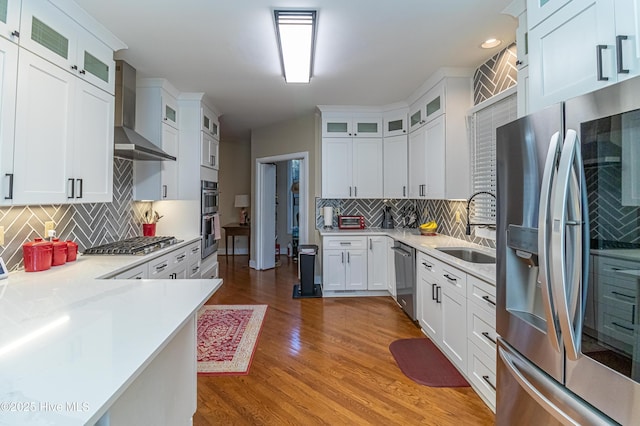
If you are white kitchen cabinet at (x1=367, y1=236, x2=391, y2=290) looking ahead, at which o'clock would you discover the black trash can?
The black trash can is roughly at 3 o'clock from the white kitchen cabinet.

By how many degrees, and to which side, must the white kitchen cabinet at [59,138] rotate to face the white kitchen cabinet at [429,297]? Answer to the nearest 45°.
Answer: approximately 45° to its left

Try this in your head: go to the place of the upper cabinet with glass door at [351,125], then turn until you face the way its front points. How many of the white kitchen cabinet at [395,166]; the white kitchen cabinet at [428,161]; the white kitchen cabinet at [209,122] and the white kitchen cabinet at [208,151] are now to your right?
2

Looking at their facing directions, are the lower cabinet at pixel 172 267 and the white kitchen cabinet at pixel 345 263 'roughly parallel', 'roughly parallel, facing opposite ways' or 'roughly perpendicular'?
roughly perpendicular

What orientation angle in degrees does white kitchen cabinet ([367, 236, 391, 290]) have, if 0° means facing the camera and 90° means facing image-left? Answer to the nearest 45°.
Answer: approximately 0°

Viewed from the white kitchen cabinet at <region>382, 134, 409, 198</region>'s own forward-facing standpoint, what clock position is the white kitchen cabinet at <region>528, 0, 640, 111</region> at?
the white kitchen cabinet at <region>528, 0, 640, 111</region> is roughly at 10 o'clock from the white kitchen cabinet at <region>382, 134, 409, 198</region>.

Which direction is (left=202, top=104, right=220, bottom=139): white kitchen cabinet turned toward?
to the viewer's right

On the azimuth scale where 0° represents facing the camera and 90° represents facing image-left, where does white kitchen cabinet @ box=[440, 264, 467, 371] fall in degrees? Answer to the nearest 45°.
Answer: approximately 45°

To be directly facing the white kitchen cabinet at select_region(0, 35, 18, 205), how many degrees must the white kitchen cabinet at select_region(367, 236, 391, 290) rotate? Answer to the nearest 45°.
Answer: approximately 45° to its right

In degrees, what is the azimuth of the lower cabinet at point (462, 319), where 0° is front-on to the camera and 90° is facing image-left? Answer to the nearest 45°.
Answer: approximately 45°
